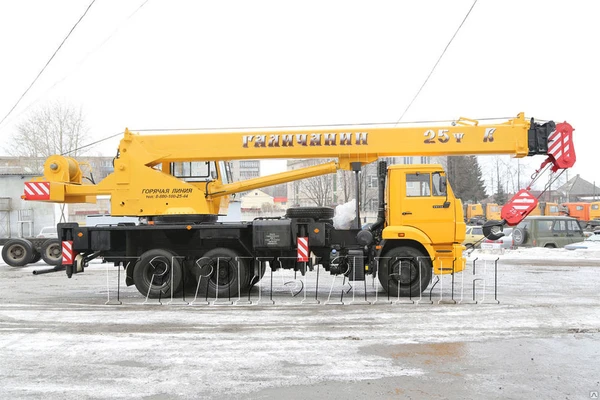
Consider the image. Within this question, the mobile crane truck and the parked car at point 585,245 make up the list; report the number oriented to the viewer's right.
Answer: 1

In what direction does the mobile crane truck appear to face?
to the viewer's right

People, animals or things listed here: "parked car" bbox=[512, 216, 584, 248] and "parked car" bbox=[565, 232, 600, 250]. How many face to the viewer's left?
1

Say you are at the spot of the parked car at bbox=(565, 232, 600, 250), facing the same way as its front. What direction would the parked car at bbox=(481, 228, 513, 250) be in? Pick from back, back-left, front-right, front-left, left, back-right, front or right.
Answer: front

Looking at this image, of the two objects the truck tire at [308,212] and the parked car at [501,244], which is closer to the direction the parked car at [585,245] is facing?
the parked car

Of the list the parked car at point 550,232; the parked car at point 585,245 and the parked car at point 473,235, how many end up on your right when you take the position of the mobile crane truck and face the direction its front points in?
0

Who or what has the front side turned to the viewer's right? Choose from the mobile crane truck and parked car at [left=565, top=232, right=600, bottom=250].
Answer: the mobile crane truck

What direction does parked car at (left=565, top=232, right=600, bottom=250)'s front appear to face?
to the viewer's left
